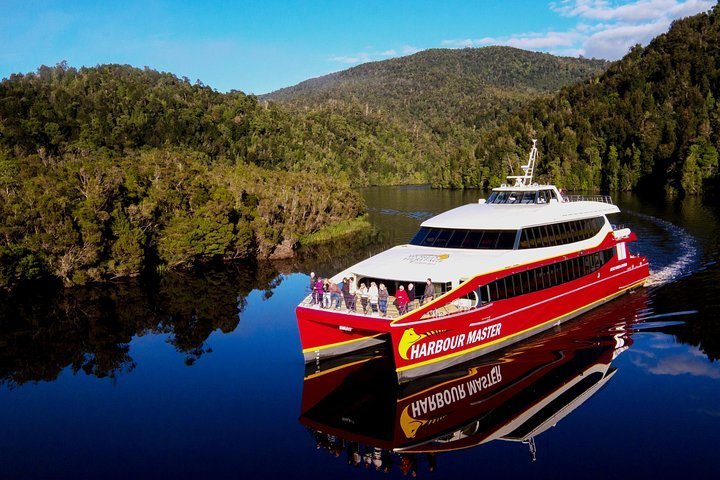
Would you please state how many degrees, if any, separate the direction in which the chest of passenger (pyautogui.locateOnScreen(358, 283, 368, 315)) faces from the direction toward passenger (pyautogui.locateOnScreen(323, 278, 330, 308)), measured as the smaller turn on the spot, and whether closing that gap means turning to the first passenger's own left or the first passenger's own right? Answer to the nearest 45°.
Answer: approximately 90° to the first passenger's own right

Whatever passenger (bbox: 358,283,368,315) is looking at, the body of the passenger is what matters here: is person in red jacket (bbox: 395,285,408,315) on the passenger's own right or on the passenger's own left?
on the passenger's own left

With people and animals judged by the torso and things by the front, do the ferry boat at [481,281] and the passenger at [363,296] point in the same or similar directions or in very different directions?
same or similar directions

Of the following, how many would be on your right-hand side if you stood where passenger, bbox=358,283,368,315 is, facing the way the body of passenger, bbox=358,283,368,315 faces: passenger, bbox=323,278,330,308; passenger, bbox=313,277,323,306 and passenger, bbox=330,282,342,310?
3

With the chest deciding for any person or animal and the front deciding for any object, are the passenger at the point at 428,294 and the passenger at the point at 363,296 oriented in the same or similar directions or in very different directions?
same or similar directions

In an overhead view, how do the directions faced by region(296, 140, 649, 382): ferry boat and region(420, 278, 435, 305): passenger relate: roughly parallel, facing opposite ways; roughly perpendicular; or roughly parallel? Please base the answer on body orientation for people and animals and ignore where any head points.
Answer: roughly parallel

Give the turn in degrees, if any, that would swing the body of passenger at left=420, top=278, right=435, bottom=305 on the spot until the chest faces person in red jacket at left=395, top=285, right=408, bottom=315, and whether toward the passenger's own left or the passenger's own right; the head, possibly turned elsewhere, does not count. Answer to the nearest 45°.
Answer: approximately 45° to the passenger's own right

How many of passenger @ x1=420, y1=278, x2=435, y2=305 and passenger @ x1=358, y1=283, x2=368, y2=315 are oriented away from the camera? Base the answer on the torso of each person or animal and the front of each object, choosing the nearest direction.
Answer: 0

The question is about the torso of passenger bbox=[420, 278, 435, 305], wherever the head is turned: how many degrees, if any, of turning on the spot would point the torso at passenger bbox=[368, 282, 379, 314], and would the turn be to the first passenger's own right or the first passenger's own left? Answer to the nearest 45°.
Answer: approximately 45° to the first passenger's own right

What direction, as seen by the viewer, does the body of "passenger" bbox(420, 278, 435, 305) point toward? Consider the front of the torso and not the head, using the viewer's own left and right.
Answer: facing the viewer and to the left of the viewer

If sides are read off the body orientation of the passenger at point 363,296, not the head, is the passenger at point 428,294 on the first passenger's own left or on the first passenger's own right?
on the first passenger's own left

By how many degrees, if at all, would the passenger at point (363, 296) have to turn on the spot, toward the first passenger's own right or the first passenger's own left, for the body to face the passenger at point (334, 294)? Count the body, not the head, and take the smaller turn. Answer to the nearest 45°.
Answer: approximately 90° to the first passenger's own right
